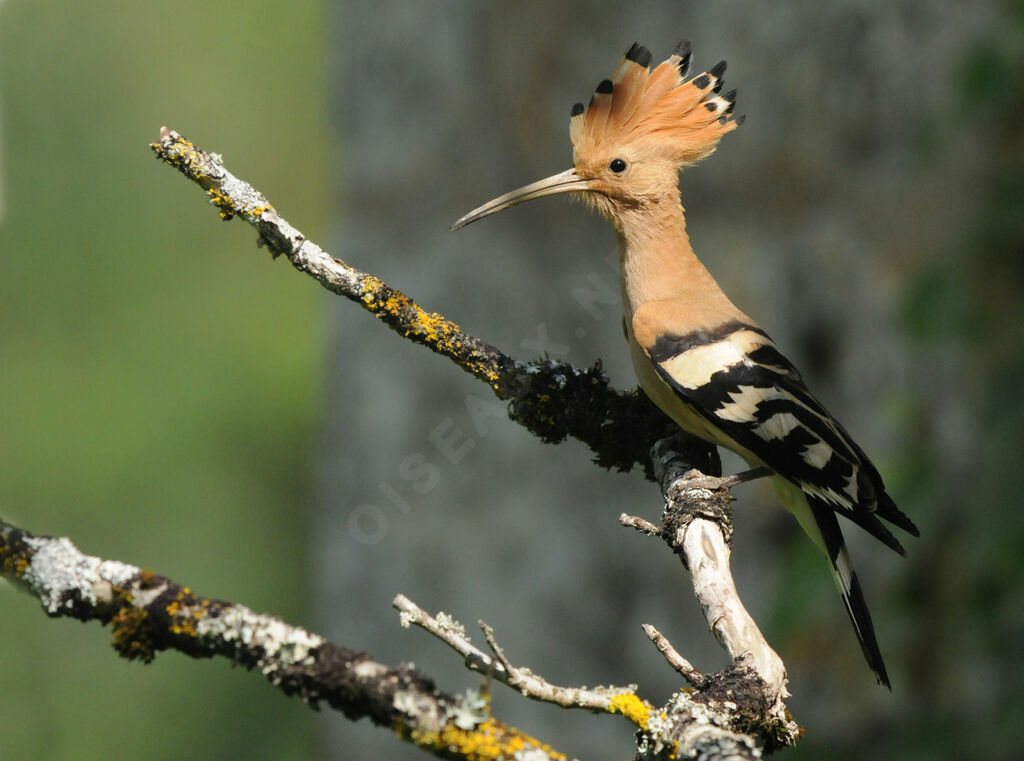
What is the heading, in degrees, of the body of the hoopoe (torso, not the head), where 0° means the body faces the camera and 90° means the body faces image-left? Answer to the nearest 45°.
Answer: approximately 90°
